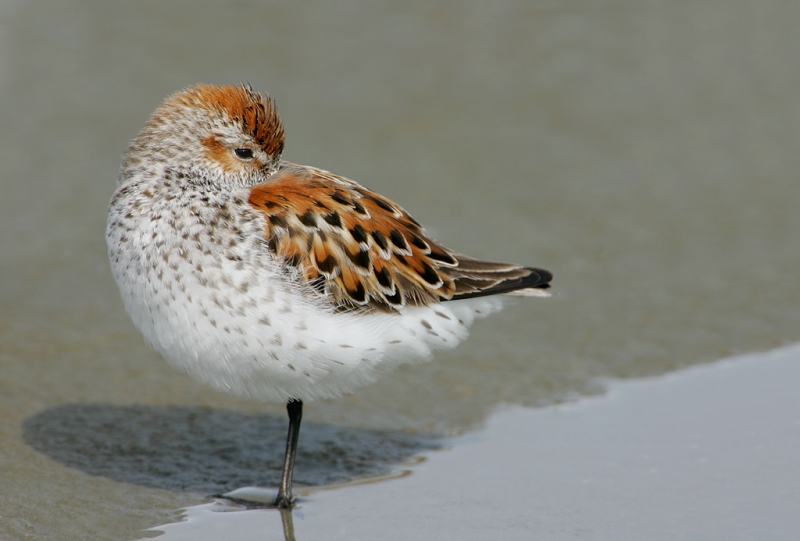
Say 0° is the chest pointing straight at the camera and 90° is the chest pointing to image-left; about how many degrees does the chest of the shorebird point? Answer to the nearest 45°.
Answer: approximately 90°
